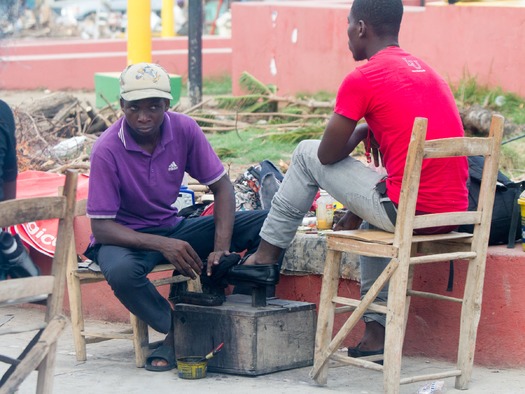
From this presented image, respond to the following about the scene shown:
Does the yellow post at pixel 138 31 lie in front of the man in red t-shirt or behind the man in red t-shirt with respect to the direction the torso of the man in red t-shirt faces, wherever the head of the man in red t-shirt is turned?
in front

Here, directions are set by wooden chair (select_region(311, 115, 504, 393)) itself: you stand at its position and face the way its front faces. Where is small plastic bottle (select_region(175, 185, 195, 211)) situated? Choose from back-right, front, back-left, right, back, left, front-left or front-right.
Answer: front

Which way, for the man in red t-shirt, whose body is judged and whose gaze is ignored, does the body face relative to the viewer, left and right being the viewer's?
facing away from the viewer and to the left of the viewer

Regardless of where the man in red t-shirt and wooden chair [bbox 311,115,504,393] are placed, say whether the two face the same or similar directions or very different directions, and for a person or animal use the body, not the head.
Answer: same or similar directions

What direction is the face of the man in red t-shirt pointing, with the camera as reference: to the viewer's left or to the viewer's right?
to the viewer's left

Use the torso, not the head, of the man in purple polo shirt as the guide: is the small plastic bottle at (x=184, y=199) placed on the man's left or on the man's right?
on the man's left

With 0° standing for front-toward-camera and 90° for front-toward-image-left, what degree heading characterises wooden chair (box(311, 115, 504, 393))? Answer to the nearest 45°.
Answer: approximately 135°

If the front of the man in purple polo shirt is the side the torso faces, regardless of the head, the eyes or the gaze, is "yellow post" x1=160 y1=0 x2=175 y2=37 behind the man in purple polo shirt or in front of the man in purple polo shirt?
behind

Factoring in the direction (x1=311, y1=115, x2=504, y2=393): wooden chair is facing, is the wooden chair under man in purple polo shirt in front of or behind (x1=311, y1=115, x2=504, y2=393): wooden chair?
in front

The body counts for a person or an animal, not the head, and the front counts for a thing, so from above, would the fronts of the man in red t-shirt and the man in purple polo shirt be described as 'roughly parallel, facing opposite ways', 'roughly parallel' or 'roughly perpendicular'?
roughly parallel, facing opposite ways

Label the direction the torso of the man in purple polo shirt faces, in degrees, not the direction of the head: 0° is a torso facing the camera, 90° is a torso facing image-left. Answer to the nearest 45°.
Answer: approximately 315°

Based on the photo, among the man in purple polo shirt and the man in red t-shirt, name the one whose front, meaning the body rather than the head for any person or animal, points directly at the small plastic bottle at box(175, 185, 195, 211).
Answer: the man in red t-shirt

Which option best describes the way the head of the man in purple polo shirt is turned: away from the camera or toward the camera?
toward the camera

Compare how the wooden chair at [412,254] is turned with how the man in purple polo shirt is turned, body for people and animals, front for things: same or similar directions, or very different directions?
very different directions
